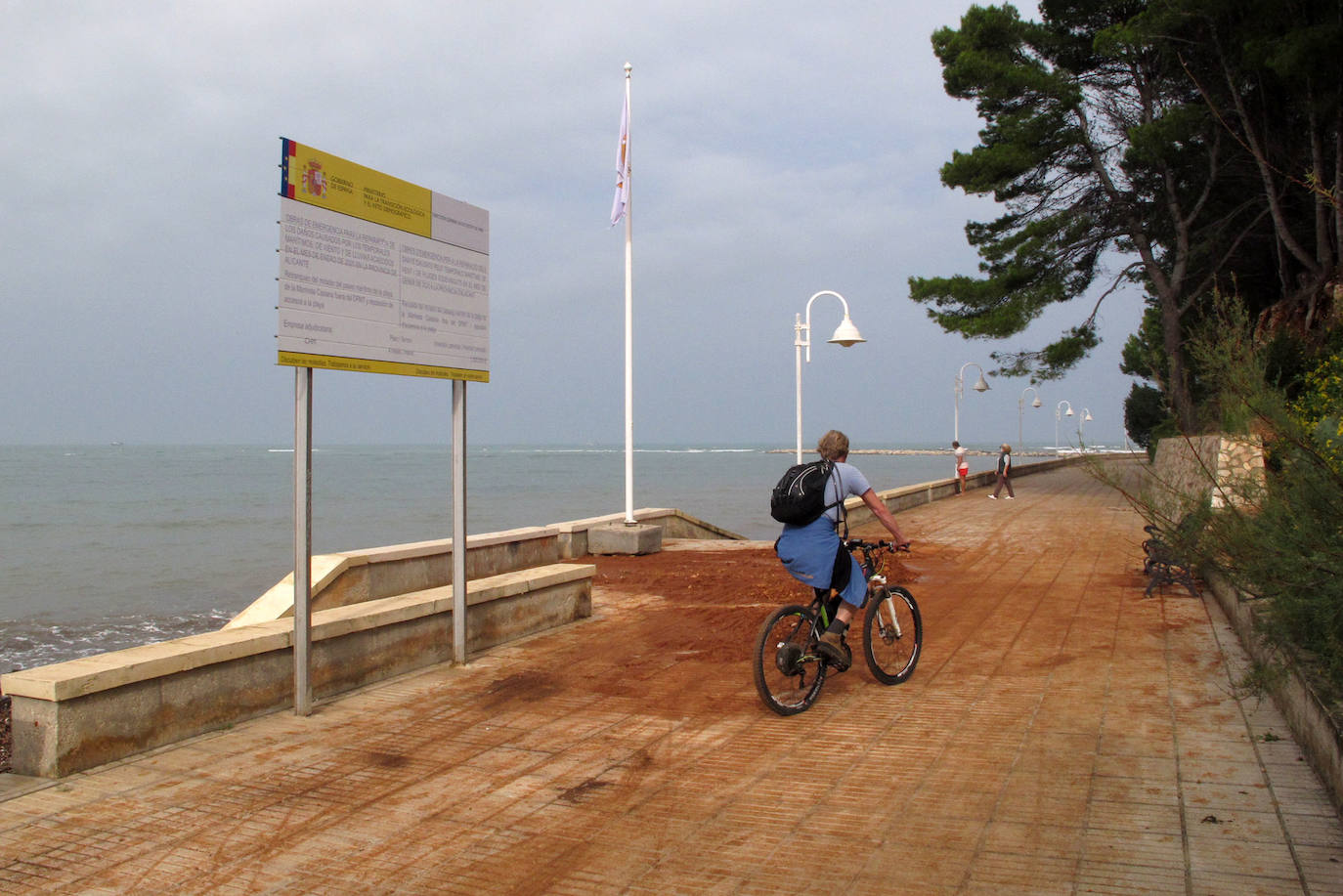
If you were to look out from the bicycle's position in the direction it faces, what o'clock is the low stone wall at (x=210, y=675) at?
The low stone wall is roughly at 7 o'clock from the bicycle.

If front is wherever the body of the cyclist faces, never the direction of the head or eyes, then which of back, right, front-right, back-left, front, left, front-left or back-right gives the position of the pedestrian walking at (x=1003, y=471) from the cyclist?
front-left

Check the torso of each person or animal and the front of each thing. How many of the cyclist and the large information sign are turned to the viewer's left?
0

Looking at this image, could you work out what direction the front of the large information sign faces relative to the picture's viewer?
facing the viewer and to the right of the viewer

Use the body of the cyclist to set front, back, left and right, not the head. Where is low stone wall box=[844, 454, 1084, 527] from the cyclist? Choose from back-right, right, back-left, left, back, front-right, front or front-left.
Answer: front-left

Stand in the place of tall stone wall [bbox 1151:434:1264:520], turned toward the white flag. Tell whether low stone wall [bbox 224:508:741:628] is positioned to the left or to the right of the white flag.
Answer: left

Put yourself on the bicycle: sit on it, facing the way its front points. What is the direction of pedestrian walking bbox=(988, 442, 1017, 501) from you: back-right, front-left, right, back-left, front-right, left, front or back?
front-left

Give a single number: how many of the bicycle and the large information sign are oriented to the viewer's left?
0

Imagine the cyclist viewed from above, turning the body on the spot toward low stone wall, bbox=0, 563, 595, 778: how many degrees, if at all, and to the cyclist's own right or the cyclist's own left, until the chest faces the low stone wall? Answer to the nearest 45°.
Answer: approximately 135° to the cyclist's own left

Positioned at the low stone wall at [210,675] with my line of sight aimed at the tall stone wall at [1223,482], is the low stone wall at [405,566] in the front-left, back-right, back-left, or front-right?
front-left

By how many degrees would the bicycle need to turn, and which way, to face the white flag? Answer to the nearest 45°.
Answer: approximately 45° to its left

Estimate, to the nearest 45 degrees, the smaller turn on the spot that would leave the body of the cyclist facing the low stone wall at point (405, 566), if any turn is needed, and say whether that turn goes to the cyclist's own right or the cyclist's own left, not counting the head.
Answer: approximately 90° to the cyclist's own left

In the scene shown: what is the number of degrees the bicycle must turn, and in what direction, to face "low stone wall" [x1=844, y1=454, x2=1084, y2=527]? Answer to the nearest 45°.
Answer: approximately 45° to its left

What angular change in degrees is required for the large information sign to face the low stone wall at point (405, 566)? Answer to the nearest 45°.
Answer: approximately 135° to its left

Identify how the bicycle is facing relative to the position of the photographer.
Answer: facing away from the viewer and to the right of the viewer

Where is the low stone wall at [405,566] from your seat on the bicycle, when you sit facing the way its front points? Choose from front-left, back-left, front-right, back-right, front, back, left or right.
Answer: left
